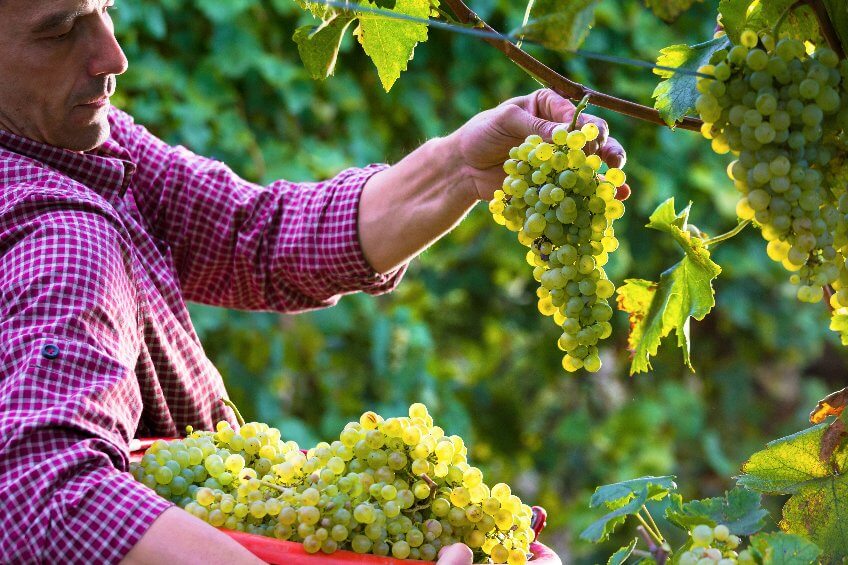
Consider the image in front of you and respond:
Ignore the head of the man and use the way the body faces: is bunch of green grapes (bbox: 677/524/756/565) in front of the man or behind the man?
in front

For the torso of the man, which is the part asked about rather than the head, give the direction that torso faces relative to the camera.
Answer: to the viewer's right

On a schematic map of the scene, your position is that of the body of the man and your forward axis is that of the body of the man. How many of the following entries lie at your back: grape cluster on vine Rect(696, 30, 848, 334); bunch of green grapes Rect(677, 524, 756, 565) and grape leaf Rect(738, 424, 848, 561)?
0

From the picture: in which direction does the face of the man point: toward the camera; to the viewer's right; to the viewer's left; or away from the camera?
to the viewer's right

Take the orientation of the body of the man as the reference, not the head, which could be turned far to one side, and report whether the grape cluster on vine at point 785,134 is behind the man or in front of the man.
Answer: in front

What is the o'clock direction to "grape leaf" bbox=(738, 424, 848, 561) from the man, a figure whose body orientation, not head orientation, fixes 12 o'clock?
The grape leaf is roughly at 1 o'clock from the man.
